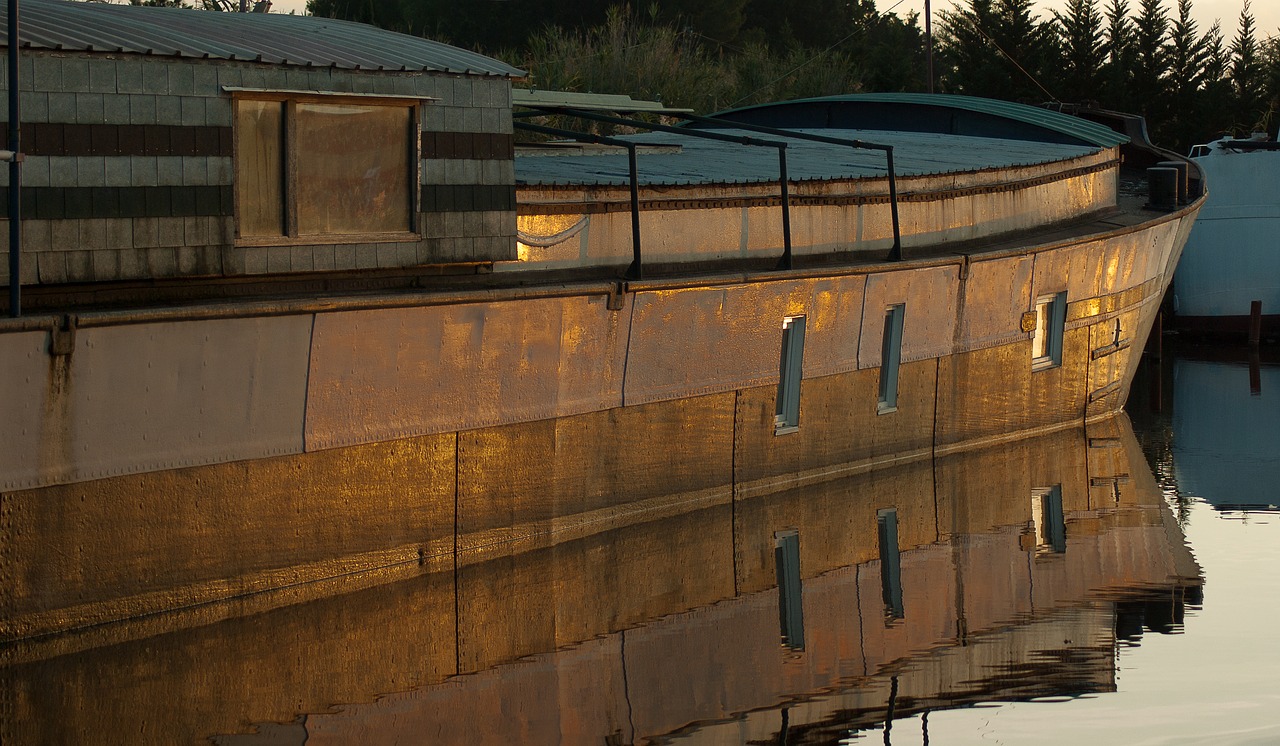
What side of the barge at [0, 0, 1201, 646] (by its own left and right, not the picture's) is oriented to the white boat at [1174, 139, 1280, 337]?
front

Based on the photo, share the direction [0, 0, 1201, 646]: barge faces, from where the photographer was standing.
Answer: facing away from the viewer and to the right of the viewer
